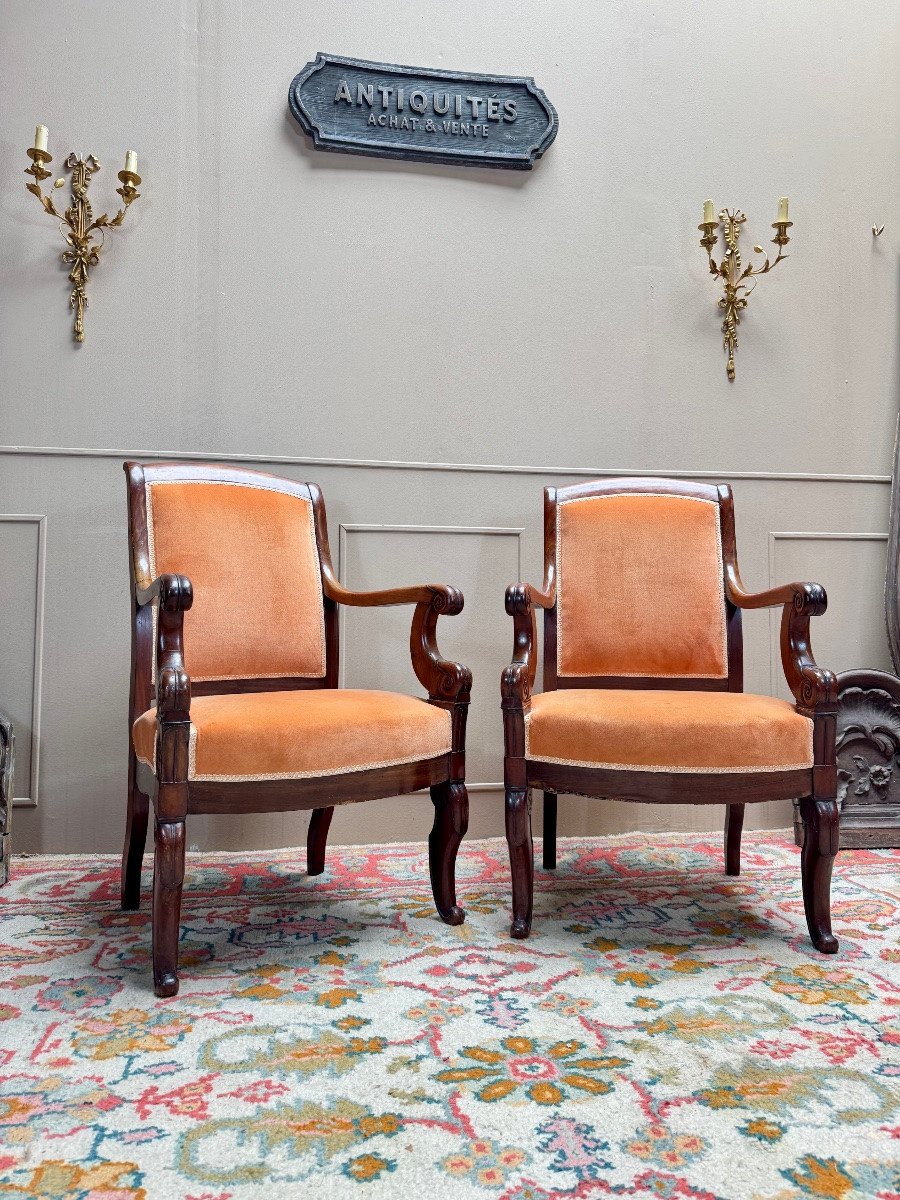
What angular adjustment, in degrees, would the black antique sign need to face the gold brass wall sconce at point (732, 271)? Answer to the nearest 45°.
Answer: approximately 90° to its left

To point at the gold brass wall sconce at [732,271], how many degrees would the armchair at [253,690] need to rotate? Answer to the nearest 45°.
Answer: approximately 90° to its left

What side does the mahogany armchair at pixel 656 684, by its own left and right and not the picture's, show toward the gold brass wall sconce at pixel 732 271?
back

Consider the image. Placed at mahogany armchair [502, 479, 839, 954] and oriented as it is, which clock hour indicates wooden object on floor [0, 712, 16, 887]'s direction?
The wooden object on floor is roughly at 3 o'clock from the mahogany armchair.

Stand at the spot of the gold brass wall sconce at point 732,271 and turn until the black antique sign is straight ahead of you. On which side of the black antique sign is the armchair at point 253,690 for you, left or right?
left

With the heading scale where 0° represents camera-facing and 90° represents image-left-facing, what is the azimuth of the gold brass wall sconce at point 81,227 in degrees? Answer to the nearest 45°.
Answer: approximately 0°

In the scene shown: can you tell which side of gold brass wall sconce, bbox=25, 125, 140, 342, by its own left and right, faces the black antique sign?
left
